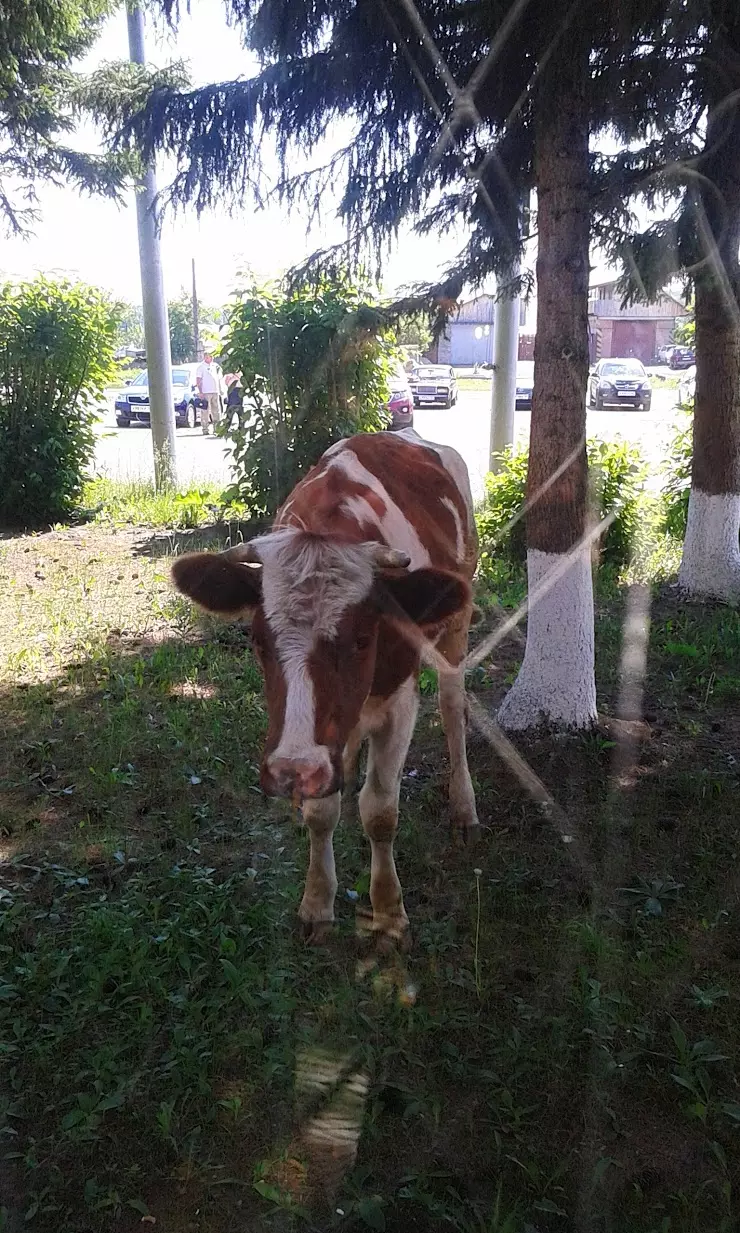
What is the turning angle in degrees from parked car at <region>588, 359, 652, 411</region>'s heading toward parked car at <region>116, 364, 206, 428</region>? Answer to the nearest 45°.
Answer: approximately 90° to its right

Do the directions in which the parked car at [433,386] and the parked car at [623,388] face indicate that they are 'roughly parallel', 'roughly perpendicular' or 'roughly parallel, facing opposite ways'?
roughly parallel

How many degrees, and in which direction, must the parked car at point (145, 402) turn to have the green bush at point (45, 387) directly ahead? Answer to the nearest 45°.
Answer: approximately 45° to its left

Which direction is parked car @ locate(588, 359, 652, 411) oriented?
toward the camera

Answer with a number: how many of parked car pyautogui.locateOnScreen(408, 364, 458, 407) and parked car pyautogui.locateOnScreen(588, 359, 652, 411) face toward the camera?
2

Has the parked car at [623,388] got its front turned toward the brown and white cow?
yes

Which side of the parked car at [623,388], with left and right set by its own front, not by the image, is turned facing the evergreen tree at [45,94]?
front

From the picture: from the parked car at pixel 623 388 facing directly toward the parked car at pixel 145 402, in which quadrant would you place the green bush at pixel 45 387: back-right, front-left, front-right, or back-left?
front-left

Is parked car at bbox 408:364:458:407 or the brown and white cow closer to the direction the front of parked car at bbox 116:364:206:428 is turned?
the brown and white cow

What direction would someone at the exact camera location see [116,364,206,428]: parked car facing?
facing the viewer and to the left of the viewer

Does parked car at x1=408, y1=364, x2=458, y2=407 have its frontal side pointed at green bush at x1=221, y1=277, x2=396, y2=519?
yes

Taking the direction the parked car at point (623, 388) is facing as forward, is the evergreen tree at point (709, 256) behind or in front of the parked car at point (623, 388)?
in front

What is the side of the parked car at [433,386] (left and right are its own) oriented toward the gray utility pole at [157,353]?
front

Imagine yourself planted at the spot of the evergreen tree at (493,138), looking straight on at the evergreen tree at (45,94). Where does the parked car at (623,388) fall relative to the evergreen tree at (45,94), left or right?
right

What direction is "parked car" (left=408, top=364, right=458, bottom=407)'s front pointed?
toward the camera

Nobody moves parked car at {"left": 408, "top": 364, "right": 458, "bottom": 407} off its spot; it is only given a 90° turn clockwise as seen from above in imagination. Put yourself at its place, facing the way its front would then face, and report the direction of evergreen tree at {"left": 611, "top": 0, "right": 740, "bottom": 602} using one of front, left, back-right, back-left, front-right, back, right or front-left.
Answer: left

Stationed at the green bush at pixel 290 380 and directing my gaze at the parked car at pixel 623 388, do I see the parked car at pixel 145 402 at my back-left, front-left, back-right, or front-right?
front-left

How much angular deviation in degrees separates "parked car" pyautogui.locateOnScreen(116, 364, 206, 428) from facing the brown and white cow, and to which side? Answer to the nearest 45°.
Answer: approximately 45° to its left
